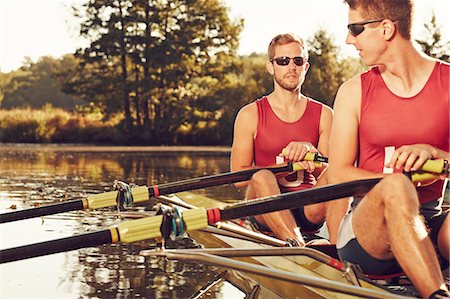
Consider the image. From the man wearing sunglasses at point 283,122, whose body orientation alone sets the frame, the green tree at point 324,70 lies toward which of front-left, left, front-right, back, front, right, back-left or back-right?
back

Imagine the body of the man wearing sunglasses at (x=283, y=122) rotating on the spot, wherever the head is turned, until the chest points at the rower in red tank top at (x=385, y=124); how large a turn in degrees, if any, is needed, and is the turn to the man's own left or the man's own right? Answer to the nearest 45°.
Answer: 0° — they already face them

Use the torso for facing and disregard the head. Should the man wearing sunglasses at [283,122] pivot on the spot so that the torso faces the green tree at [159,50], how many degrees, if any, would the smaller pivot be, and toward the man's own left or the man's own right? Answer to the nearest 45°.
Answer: approximately 180°

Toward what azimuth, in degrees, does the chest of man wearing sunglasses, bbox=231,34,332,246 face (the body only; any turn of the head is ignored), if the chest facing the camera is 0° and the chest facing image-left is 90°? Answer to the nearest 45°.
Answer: approximately 0°
